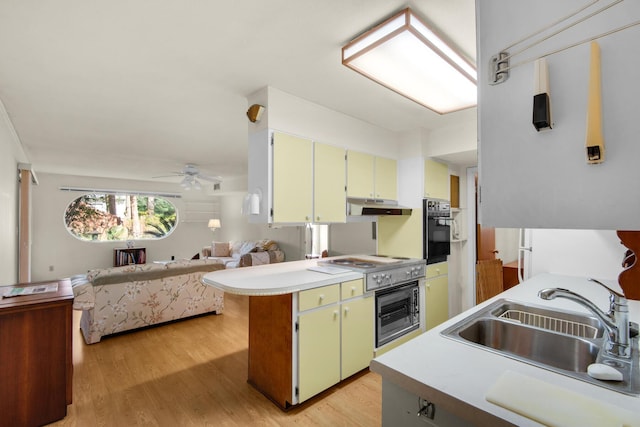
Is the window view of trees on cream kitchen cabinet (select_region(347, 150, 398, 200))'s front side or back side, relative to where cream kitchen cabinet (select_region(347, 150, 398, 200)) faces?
on the back side

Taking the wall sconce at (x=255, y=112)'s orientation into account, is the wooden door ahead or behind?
behind

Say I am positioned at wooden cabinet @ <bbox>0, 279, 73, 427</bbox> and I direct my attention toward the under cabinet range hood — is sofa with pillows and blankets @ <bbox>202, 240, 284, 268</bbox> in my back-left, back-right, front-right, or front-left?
front-left

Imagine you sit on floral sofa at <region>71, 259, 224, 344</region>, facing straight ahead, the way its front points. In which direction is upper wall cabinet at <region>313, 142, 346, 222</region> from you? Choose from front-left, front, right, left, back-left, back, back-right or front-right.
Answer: back

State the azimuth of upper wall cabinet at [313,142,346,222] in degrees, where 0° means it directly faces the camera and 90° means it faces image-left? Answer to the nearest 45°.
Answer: approximately 315°

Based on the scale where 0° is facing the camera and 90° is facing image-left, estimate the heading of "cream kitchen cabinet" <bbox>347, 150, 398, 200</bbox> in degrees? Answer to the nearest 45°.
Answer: approximately 315°

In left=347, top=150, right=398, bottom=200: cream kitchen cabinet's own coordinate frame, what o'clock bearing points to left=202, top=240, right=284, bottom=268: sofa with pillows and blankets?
The sofa with pillows and blankets is roughly at 6 o'clock from the cream kitchen cabinet.

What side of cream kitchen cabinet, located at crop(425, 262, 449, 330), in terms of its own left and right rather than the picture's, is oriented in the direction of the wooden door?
left

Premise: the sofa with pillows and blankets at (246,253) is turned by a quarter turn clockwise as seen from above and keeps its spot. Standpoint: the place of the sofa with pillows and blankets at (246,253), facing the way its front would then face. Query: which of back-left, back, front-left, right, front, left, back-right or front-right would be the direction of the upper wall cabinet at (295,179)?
back-left

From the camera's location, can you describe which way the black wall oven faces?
facing the viewer and to the right of the viewer

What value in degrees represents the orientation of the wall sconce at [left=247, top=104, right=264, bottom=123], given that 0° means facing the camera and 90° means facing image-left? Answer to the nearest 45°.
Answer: approximately 45°

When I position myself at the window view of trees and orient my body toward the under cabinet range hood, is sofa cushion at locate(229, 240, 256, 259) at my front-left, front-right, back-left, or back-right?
front-left

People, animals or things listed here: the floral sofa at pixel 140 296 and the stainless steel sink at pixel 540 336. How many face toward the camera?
0

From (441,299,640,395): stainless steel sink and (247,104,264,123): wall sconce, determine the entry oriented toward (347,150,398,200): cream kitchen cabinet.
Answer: the stainless steel sink

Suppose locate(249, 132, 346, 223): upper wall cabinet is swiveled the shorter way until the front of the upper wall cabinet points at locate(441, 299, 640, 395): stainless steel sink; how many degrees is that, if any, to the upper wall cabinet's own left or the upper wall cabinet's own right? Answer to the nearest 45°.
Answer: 0° — it already faces it

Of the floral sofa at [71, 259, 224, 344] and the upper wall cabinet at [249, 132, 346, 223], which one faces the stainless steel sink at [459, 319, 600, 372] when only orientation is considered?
the upper wall cabinet

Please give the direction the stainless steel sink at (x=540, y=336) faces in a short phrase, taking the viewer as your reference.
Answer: facing away from the viewer and to the left of the viewer

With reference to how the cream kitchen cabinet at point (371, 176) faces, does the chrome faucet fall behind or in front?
in front
